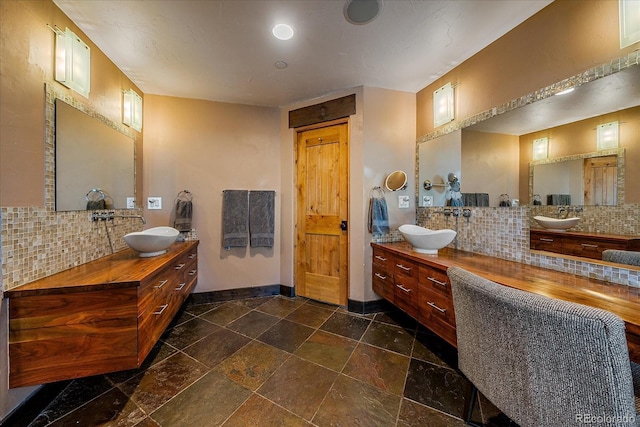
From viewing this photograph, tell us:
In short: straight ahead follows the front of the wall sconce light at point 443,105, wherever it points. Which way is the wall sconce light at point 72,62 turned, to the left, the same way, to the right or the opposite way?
the opposite way

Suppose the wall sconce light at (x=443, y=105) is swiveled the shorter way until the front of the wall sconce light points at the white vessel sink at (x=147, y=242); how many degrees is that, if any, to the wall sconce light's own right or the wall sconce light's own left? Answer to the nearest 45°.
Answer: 0° — it already faces it

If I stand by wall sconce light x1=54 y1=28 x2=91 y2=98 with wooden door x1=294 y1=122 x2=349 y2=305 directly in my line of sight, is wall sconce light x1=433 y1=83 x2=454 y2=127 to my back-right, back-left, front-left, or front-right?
front-right

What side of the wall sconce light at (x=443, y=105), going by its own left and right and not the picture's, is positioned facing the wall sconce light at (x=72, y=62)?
front

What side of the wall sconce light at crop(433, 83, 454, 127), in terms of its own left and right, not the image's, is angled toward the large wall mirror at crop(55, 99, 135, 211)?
front

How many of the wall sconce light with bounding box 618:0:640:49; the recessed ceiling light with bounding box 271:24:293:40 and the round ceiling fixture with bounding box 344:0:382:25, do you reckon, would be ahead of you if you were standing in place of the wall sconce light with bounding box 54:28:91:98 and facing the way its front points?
3

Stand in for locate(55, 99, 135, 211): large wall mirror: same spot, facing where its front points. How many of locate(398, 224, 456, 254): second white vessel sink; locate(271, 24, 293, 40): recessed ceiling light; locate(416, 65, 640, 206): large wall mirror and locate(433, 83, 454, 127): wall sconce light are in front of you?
4

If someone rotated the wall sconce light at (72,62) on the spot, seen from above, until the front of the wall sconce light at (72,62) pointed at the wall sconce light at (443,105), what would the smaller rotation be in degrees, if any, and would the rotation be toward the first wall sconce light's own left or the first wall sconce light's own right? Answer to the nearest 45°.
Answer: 0° — it already faces it

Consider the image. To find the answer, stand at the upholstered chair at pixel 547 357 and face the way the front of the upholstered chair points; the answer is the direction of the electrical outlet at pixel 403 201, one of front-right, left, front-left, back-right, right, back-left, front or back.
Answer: left

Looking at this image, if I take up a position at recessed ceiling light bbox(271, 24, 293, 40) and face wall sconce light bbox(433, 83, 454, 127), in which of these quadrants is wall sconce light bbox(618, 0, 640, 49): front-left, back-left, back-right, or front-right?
front-right

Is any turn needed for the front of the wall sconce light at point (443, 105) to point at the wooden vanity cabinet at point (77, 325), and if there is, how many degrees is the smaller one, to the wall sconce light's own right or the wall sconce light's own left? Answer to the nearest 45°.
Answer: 0° — it already faces it

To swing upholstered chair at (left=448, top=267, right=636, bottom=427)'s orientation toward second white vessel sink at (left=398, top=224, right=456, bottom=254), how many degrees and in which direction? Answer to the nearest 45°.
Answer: approximately 90° to its left

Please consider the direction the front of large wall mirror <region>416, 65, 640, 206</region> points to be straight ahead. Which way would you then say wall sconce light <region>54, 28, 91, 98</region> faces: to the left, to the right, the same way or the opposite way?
the opposite way

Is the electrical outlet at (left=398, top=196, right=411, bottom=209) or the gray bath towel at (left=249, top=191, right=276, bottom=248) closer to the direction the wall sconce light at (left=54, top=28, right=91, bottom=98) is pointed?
the electrical outlet
